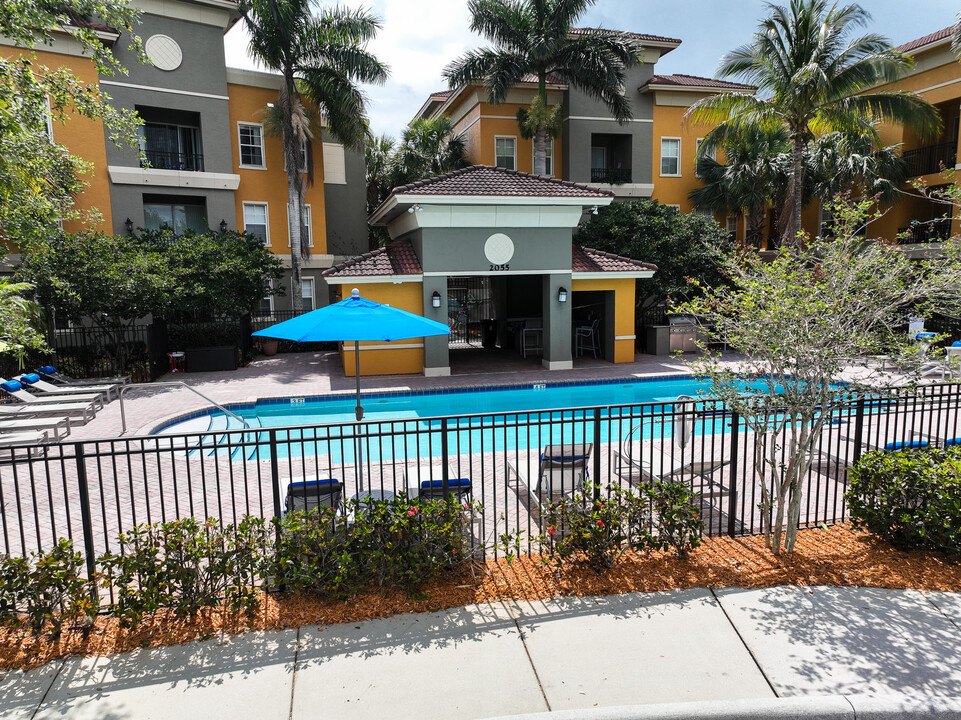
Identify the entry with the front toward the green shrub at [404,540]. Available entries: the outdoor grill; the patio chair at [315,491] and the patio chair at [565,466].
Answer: the outdoor grill

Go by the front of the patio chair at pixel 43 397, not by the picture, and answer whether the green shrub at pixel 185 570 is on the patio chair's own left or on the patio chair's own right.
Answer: on the patio chair's own right

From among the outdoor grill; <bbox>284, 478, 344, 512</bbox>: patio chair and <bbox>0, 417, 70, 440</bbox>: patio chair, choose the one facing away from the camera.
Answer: <bbox>284, 478, 344, 512</bbox>: patio chair

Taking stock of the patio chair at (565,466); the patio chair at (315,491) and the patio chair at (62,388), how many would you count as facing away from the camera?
2

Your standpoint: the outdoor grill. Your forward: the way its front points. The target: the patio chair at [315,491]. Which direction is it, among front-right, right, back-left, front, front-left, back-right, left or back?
front

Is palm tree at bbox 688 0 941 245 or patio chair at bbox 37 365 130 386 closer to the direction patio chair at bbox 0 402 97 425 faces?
the palm tree

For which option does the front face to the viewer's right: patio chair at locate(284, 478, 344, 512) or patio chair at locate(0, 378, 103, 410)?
patio chair at locate(0, 378, 103, 410)

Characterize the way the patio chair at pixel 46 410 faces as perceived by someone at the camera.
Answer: facing to the right of the viewer

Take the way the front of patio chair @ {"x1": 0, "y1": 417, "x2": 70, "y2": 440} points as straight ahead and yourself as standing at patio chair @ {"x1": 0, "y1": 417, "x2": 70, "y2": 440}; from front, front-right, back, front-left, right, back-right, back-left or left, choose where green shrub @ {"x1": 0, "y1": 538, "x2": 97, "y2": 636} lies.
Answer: right

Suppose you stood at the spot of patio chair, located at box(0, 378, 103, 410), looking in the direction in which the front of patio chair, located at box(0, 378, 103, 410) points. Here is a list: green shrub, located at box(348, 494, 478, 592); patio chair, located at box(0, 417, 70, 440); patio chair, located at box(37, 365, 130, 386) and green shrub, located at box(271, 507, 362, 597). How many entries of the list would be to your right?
3

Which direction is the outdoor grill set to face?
toward the camera

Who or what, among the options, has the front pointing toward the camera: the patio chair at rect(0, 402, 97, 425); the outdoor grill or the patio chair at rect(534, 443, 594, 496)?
the outdoor grill

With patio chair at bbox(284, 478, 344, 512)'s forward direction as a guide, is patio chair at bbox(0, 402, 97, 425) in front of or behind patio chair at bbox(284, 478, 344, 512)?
in front

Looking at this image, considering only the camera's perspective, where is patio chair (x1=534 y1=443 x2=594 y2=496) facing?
facing away from the viewer

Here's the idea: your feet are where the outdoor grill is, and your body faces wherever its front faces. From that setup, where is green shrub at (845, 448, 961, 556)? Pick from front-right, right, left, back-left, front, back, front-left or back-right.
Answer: front

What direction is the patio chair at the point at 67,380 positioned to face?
to the viewer's right

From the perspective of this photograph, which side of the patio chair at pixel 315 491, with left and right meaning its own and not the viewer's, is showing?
back

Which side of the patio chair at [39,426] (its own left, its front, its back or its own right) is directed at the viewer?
right

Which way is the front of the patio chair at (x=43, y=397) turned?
to the viewer's right

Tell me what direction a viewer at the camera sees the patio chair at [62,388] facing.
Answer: facing to the right of the viewer
